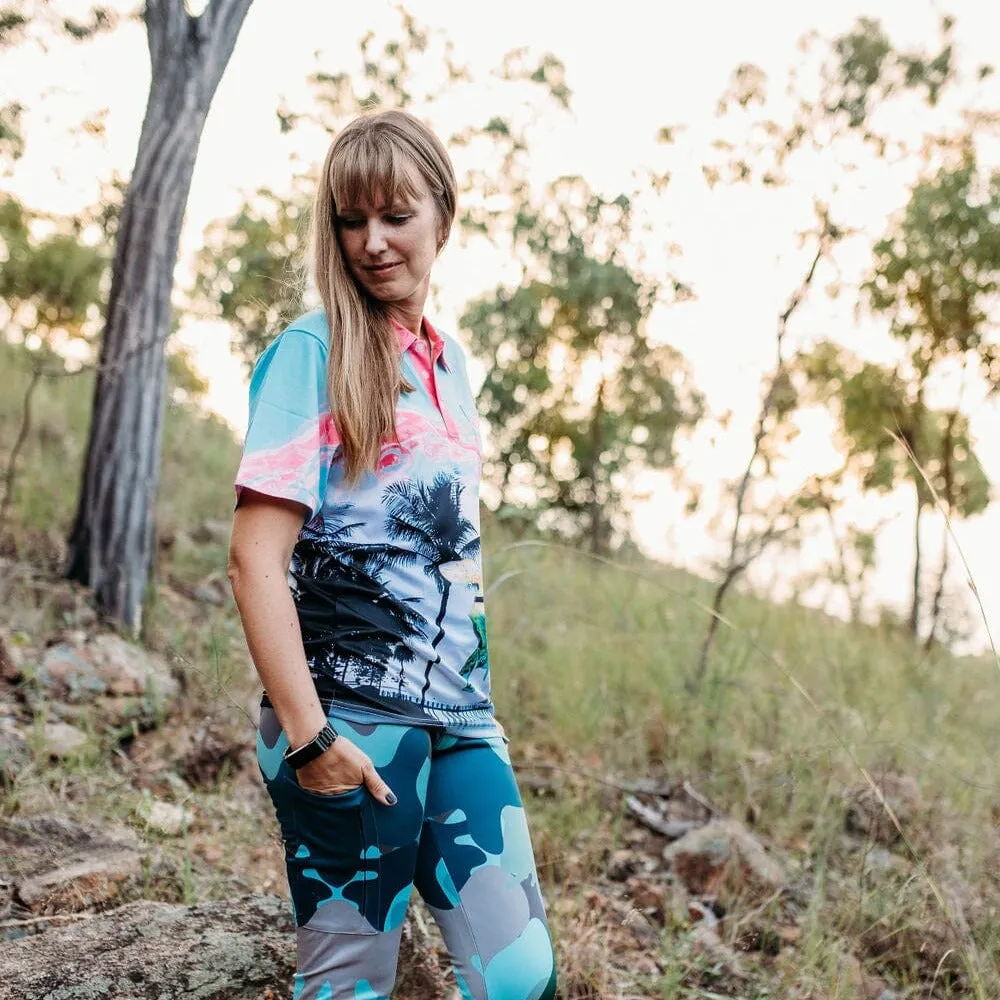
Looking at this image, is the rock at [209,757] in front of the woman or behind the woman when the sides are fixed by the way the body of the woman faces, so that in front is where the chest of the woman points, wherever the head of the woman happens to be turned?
behind

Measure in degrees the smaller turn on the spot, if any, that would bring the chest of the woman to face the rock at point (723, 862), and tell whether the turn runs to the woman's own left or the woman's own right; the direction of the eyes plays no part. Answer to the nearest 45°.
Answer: approximately 90° to the woman's own left

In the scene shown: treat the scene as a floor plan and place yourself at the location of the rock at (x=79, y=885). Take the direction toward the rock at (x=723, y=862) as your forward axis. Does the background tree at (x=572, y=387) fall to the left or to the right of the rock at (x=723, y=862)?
left

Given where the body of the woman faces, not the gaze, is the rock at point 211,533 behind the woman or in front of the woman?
behind

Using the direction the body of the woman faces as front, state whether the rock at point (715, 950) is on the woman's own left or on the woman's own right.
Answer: on the woman's own left

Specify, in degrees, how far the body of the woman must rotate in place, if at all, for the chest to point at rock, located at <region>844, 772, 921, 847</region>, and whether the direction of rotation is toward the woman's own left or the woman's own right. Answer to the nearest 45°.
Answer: approximately 90° to the woman's own left

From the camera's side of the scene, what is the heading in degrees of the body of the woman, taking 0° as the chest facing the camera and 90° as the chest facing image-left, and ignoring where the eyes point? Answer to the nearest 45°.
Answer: approximately 315°

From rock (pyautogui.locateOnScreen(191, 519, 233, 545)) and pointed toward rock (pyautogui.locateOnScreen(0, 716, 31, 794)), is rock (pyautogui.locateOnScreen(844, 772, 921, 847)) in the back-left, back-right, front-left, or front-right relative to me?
front-left

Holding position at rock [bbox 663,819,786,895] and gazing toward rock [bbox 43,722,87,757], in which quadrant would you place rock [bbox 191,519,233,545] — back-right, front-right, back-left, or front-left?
front-right
